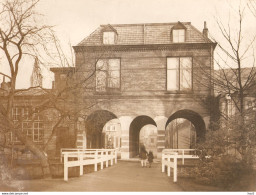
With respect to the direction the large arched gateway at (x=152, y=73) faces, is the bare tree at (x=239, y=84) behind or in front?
in front

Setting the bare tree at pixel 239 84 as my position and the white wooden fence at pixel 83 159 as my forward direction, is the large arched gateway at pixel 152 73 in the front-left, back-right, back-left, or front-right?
front-right

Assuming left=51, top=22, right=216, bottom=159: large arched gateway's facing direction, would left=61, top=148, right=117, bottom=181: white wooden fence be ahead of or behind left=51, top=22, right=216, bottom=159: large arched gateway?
ahead

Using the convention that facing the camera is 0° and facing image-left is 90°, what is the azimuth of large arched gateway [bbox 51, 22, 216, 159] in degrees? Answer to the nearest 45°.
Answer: approximately 0°

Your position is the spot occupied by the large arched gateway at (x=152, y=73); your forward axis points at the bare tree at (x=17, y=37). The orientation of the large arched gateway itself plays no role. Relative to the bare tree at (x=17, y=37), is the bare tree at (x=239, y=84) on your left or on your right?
left
